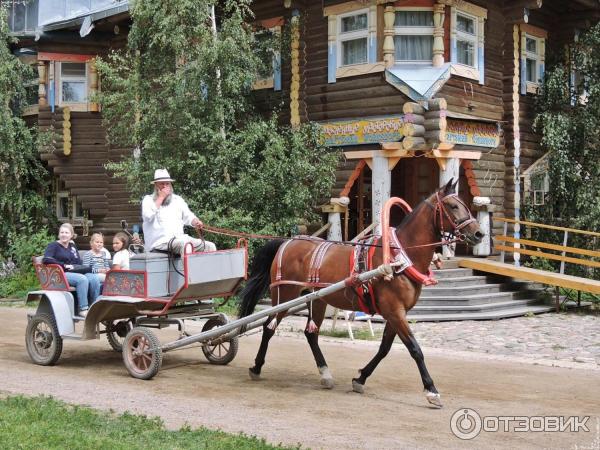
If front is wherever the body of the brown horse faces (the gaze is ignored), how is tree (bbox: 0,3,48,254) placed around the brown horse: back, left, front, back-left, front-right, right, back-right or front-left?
back

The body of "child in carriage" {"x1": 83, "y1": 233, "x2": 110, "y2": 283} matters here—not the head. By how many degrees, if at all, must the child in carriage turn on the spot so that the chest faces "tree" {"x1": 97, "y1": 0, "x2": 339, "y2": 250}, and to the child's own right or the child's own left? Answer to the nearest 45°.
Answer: approximately 135° to the child's own left

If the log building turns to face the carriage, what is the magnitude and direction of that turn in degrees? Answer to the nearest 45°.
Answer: approximately 45° to its right

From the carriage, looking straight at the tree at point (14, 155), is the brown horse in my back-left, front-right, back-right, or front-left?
back-right
